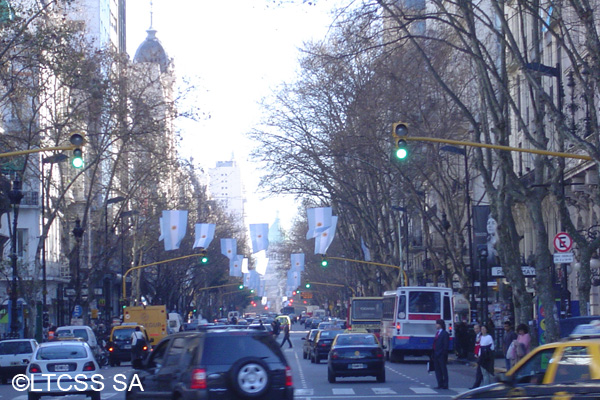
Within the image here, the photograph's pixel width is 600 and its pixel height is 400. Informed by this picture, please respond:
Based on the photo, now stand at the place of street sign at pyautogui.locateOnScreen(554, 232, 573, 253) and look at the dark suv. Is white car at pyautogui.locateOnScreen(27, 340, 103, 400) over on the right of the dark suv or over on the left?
right

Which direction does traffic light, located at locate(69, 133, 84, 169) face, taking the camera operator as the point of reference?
facing the viewer

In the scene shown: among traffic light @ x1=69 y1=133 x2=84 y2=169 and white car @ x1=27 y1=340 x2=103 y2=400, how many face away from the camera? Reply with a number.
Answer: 1

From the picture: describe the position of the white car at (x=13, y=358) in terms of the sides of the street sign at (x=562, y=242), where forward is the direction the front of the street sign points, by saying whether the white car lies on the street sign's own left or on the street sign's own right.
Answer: on the street sign's own right

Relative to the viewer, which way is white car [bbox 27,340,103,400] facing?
away from the camera

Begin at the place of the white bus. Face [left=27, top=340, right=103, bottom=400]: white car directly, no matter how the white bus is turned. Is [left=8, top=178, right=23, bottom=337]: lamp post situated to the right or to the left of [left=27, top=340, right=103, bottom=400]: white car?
right

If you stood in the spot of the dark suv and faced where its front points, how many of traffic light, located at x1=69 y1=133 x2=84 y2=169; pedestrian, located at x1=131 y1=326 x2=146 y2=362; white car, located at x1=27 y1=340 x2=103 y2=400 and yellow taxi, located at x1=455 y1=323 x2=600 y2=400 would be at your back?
1

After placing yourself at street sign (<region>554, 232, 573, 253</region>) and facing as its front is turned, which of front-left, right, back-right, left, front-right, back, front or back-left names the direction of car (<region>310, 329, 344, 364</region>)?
back-right

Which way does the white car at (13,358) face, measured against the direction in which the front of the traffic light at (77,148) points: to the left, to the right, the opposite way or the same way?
the opposite way

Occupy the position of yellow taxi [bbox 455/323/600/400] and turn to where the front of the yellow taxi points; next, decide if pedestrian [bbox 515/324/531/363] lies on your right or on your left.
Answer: on your right

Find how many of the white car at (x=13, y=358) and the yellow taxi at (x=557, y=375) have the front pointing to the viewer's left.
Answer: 1

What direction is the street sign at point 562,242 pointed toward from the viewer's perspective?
toward the camera

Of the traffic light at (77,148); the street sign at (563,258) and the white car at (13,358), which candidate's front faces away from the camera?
the white car

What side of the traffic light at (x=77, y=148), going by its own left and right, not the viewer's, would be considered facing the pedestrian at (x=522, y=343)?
left

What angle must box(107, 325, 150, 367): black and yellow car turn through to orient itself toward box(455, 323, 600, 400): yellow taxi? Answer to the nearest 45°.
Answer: approximately 180°
